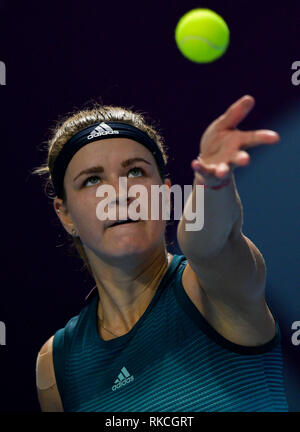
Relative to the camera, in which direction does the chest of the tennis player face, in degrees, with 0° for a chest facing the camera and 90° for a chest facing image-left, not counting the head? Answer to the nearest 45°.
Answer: approximately 0°
